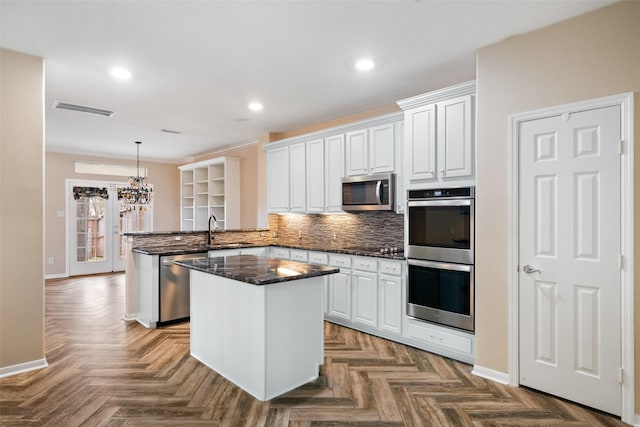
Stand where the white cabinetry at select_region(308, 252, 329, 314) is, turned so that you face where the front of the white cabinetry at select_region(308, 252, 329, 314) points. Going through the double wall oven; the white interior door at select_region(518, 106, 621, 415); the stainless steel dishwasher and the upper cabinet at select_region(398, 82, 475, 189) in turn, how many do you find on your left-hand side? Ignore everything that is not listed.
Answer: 3

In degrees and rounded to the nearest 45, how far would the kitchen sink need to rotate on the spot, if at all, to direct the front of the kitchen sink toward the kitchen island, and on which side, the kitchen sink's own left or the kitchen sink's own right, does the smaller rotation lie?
approximately 45° to the kitchen sink's own right

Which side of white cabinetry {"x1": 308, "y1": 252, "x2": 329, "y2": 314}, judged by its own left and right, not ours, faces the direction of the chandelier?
right

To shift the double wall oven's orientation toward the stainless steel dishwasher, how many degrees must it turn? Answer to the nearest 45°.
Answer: approximately 45° to its right

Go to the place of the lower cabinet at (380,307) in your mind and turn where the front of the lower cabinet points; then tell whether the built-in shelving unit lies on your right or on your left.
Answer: on your right

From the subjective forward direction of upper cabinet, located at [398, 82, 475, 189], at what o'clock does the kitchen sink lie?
The kitchen sink is roughly at 2 o'clock from the upper cabinet.

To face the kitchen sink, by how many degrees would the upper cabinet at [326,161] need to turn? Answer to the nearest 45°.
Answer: approximately 45° to its right

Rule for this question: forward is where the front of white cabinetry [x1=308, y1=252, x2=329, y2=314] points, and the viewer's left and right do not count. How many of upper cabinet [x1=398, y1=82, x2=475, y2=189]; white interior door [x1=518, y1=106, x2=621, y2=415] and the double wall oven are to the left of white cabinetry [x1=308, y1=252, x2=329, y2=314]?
3

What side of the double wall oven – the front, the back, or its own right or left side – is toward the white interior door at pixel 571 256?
left
